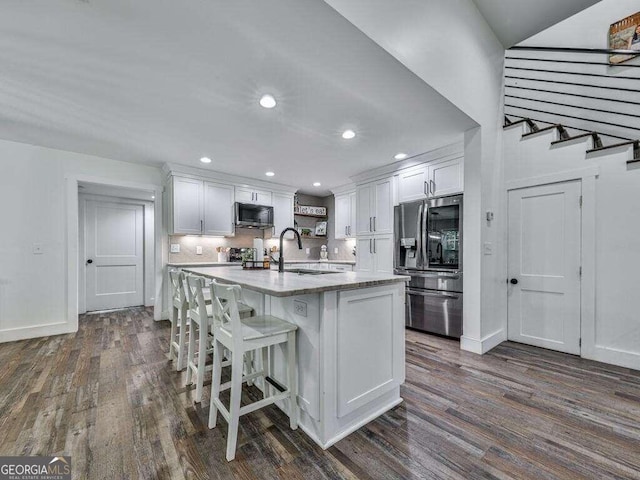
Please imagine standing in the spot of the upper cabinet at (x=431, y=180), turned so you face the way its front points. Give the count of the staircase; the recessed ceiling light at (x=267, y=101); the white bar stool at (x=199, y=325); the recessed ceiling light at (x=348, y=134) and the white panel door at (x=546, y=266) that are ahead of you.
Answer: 3

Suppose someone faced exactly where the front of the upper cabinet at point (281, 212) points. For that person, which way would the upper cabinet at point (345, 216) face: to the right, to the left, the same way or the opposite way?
to the right

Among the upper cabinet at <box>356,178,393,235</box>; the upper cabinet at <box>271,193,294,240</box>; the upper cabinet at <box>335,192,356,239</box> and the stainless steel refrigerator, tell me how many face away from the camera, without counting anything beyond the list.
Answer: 0

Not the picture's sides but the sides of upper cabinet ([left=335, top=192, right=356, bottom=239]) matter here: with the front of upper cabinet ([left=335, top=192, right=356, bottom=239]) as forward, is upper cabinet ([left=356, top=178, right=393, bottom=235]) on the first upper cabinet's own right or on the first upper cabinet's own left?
on the first upper cabinet's own left

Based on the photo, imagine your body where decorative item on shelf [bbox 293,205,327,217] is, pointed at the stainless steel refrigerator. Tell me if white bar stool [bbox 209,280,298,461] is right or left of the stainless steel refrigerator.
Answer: right

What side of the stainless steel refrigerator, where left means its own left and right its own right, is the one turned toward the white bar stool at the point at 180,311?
front

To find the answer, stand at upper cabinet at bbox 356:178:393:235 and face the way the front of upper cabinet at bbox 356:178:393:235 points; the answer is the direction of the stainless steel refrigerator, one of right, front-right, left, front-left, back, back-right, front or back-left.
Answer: left

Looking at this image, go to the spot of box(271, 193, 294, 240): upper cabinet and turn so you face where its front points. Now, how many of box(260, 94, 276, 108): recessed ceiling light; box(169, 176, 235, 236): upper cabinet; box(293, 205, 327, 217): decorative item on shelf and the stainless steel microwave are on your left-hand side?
1

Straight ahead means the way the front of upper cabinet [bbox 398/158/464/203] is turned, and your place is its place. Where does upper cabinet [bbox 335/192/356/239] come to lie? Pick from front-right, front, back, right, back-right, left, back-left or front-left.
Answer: right

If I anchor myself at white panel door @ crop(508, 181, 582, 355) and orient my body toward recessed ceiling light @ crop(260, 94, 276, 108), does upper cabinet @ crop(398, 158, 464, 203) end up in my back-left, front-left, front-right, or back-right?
front-right

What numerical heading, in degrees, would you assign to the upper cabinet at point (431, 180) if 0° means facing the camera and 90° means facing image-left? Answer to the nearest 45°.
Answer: approximately 45°

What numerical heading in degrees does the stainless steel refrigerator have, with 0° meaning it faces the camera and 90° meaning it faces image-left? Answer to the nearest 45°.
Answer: approximately 45°

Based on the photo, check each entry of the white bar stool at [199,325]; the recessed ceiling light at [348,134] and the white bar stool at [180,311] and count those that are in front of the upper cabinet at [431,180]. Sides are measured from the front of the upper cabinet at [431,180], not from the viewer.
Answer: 3

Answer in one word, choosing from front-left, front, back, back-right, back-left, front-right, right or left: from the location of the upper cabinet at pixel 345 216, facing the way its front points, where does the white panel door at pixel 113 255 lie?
front-right

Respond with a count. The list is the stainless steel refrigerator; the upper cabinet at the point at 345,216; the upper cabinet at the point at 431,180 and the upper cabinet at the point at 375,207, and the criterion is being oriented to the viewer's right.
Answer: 0

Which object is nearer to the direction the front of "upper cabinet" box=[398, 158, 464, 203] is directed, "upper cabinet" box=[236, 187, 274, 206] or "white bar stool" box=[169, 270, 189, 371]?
the white bar stool
